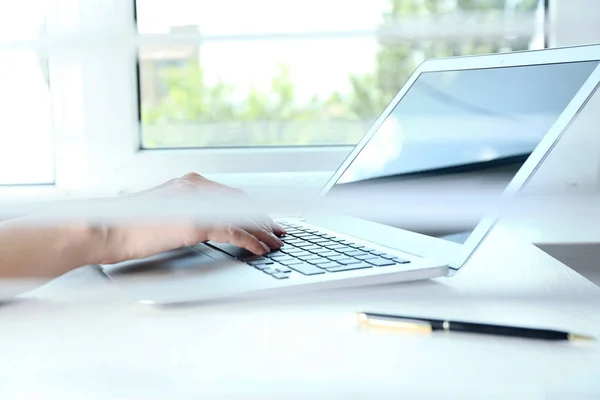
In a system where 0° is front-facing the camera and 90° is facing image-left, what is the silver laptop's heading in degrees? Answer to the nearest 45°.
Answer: approximately 45°
